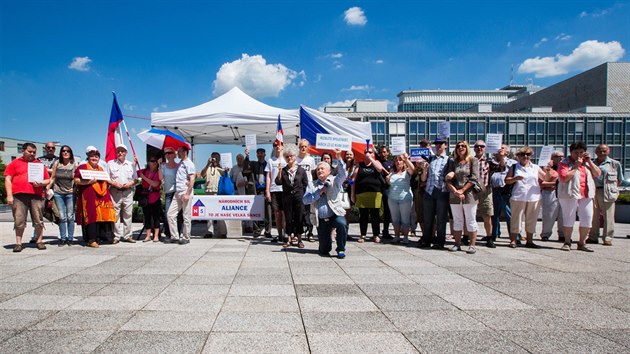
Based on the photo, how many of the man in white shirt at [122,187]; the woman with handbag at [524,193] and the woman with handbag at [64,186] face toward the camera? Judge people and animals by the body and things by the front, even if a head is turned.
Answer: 3

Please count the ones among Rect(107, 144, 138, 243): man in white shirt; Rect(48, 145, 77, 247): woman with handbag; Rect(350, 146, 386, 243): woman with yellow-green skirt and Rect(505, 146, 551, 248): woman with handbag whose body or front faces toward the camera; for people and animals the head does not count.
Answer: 4

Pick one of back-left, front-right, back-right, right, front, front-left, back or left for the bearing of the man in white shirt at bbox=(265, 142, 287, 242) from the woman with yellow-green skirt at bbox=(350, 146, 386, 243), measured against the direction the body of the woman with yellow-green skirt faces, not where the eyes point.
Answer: right

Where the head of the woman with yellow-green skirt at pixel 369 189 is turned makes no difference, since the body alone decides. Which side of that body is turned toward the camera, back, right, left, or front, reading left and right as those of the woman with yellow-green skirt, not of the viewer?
front

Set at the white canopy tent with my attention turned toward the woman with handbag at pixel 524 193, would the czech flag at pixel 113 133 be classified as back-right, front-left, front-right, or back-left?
back-right

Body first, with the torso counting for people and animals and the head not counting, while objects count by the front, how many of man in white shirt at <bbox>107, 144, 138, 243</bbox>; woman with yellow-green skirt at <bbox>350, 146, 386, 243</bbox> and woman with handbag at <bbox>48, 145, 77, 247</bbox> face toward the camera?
3

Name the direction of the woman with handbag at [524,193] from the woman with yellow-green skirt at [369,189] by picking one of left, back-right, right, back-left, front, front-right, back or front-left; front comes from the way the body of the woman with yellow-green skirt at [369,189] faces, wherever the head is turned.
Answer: left

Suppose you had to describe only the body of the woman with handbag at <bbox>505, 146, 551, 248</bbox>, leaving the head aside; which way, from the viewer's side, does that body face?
toward the camera

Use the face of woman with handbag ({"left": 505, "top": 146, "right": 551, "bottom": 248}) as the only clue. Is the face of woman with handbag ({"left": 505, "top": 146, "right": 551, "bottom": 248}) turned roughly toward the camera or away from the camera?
toward the camera

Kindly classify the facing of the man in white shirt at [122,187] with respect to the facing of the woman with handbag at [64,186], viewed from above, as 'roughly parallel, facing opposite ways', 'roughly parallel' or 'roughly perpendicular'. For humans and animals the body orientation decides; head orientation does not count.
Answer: roughly parallel

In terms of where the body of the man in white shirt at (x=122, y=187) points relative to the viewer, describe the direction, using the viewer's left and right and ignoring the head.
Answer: facing the viewer

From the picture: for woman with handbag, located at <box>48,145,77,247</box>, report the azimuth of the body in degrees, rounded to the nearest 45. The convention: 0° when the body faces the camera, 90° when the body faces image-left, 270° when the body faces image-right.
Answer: approximately 0°

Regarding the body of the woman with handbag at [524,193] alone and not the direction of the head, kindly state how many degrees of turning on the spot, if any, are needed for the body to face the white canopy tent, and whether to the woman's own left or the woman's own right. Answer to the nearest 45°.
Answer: approximately 90° to the woman's own right

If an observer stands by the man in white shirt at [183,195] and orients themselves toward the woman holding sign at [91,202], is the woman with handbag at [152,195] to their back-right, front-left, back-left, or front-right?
front-right

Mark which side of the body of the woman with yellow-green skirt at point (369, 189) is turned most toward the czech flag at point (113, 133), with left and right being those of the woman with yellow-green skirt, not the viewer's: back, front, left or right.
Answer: right

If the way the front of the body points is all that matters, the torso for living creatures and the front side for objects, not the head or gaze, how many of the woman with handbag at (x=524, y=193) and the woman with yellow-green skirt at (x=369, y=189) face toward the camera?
2

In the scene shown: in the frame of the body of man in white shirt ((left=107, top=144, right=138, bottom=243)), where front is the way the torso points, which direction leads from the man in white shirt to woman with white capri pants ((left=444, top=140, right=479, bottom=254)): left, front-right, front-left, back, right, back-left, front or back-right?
front-left

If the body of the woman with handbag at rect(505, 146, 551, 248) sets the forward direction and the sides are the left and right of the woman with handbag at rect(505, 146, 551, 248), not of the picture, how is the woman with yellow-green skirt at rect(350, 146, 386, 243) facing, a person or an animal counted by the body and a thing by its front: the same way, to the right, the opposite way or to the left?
the same way
